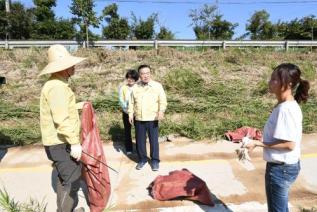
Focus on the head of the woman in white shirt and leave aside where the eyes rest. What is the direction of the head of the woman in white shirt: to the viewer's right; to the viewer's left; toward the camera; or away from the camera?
to the viewer's left

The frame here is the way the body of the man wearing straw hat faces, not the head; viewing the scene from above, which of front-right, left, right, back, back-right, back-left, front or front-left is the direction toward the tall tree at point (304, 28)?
front-left

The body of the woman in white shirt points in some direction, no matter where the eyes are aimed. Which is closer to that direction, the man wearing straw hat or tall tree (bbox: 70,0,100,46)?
the man wearing straw hat

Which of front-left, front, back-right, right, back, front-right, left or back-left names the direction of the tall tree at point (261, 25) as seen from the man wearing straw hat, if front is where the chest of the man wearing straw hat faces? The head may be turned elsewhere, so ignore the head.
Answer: front-left

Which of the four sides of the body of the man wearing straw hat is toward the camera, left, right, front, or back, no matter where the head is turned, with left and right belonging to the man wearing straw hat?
right

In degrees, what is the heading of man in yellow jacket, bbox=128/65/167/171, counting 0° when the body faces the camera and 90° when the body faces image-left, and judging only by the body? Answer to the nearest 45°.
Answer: approximately 0°

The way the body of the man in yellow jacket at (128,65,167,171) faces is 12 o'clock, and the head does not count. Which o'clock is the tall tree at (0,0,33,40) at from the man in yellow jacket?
The tall tree is roughly at 5 o'clock from the man in yellow jacket.

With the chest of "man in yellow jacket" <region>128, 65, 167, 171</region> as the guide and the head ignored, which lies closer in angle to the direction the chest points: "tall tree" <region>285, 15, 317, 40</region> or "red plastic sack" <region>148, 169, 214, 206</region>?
the red plastic sack

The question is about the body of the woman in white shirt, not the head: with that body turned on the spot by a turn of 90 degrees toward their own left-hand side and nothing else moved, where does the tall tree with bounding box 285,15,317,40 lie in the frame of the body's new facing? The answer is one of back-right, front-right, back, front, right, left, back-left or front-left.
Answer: back

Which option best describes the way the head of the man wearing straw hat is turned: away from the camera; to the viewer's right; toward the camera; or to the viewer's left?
to the viewer's right

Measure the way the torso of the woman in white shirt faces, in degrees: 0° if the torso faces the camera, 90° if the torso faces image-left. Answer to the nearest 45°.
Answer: approximately 90°

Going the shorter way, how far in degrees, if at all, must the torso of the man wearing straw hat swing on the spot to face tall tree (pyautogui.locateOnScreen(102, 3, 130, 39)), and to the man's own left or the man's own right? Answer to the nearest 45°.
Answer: approximately 90° to the man's own left
